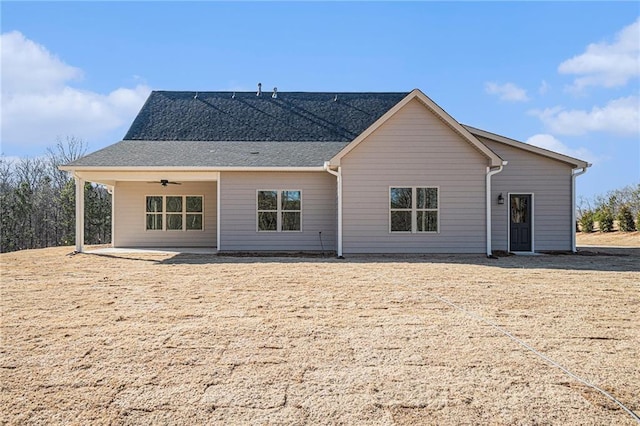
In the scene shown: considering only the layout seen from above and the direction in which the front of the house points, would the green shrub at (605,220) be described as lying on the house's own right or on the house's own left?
on the house's own right

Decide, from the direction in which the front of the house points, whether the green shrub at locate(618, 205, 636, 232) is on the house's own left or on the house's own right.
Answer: on the house's own right

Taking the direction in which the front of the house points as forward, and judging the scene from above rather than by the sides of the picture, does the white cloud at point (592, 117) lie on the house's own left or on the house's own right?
on the house's own right

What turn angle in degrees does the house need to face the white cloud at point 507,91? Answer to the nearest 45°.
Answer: approximately 45° to its right

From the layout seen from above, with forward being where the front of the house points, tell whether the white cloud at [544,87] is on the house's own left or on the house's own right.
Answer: on the house's own right

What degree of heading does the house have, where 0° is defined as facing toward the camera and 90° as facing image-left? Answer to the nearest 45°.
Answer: approximately 180°
